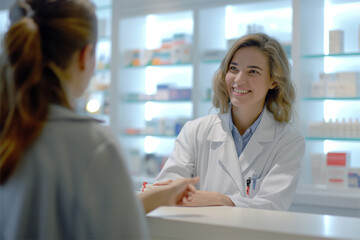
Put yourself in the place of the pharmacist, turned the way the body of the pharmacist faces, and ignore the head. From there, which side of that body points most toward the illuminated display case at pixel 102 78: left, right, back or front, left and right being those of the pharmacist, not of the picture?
right

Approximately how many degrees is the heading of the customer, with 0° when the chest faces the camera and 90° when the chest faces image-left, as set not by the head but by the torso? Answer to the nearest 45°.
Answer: approximately 225°

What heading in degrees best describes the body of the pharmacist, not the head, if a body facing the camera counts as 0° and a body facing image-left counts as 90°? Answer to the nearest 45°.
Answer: approximately 45°

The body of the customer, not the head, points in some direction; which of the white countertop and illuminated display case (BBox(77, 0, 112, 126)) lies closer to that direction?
the white countertop

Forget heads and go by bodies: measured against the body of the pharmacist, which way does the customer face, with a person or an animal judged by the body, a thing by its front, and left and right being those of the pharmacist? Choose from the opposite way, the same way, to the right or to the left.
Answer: the opposite way

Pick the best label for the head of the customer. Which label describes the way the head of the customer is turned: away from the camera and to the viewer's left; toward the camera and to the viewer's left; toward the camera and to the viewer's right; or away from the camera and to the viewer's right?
away from the camera and to the viewer's right

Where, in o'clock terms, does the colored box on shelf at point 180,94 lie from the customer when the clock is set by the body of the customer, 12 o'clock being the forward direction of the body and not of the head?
The colored box on shelf is roughly at 11 o'clock from the customer.

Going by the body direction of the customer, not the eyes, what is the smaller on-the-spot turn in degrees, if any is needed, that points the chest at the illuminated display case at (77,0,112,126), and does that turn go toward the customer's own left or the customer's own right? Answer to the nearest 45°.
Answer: approximately 45° to the customer's own left

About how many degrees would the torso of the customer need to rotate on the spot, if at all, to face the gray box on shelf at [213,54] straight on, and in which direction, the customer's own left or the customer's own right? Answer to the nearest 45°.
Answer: approximately 45° to the customer's own left

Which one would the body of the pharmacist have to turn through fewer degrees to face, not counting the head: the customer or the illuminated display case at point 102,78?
the customer

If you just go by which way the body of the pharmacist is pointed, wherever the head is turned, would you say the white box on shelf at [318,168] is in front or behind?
behind

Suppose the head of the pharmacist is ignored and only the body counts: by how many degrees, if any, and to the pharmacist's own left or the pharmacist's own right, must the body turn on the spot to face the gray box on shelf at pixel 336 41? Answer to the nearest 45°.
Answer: approximately 180°
